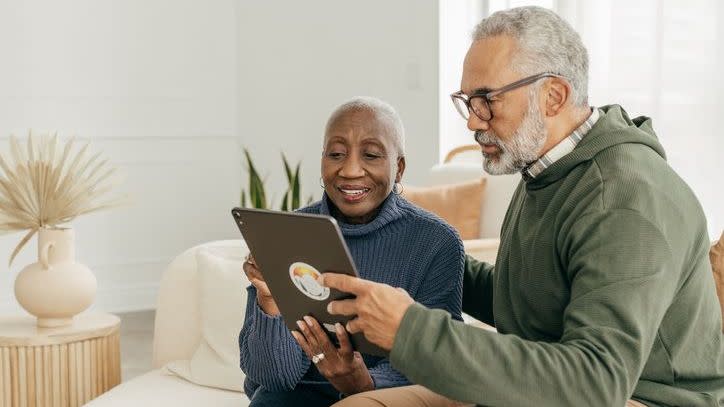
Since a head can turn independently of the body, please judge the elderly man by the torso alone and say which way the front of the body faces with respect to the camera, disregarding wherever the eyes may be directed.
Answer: to the viewer's left

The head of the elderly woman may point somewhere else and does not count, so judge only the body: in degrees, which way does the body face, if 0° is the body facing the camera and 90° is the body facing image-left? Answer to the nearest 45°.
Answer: approximately 45°

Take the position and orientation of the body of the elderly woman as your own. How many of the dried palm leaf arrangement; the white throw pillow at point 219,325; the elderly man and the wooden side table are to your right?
3

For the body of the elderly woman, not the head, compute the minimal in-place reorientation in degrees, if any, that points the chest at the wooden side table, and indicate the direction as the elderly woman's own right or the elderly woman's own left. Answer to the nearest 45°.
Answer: approximately 90° to the elderly woman's own right

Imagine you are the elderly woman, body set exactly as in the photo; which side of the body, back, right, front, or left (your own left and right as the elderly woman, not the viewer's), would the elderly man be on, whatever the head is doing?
left
